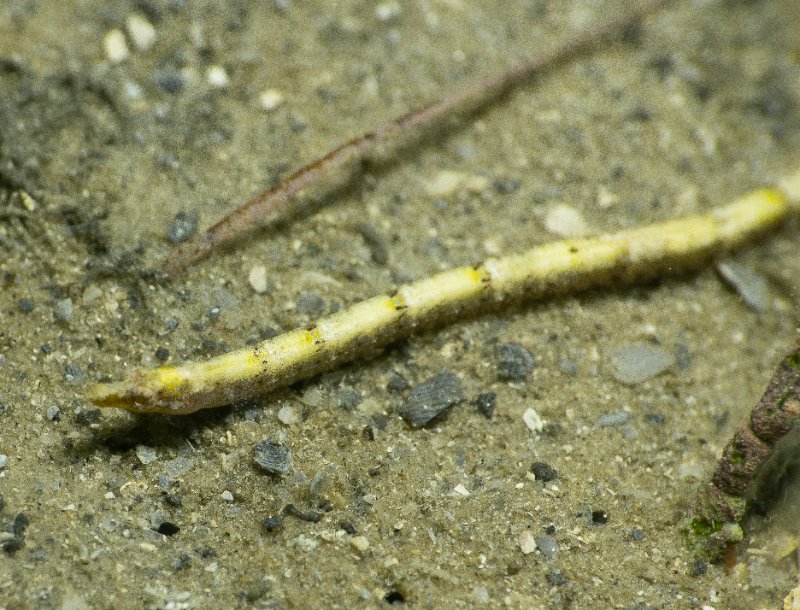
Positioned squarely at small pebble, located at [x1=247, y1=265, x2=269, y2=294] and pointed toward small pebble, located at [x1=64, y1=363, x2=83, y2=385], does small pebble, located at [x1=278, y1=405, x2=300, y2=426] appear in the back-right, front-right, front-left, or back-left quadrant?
front-left

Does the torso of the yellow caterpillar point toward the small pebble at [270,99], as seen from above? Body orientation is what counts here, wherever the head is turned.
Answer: no

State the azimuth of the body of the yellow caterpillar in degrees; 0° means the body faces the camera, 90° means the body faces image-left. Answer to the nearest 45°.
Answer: approximately 90°

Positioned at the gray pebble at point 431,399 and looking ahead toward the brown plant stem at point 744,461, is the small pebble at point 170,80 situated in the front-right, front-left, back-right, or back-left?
back-left

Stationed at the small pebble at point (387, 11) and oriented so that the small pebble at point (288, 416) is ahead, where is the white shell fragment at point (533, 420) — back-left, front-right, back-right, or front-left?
front-left

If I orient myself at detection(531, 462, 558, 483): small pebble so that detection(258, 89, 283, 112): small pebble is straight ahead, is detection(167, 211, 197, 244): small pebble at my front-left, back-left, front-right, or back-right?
front-left

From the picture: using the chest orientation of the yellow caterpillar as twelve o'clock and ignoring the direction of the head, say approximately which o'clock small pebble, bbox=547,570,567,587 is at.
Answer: The small pebble is roughly at 9 o'clock from the yellow caterpillar.

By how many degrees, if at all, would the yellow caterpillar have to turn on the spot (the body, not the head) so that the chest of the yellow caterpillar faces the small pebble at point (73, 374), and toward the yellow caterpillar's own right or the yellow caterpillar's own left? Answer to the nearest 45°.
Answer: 0° — it already faces it

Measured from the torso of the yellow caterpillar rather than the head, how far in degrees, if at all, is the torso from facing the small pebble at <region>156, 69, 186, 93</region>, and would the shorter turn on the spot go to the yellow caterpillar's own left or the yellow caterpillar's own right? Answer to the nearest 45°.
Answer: approximately 45° to the yellow caterpillar's own right
